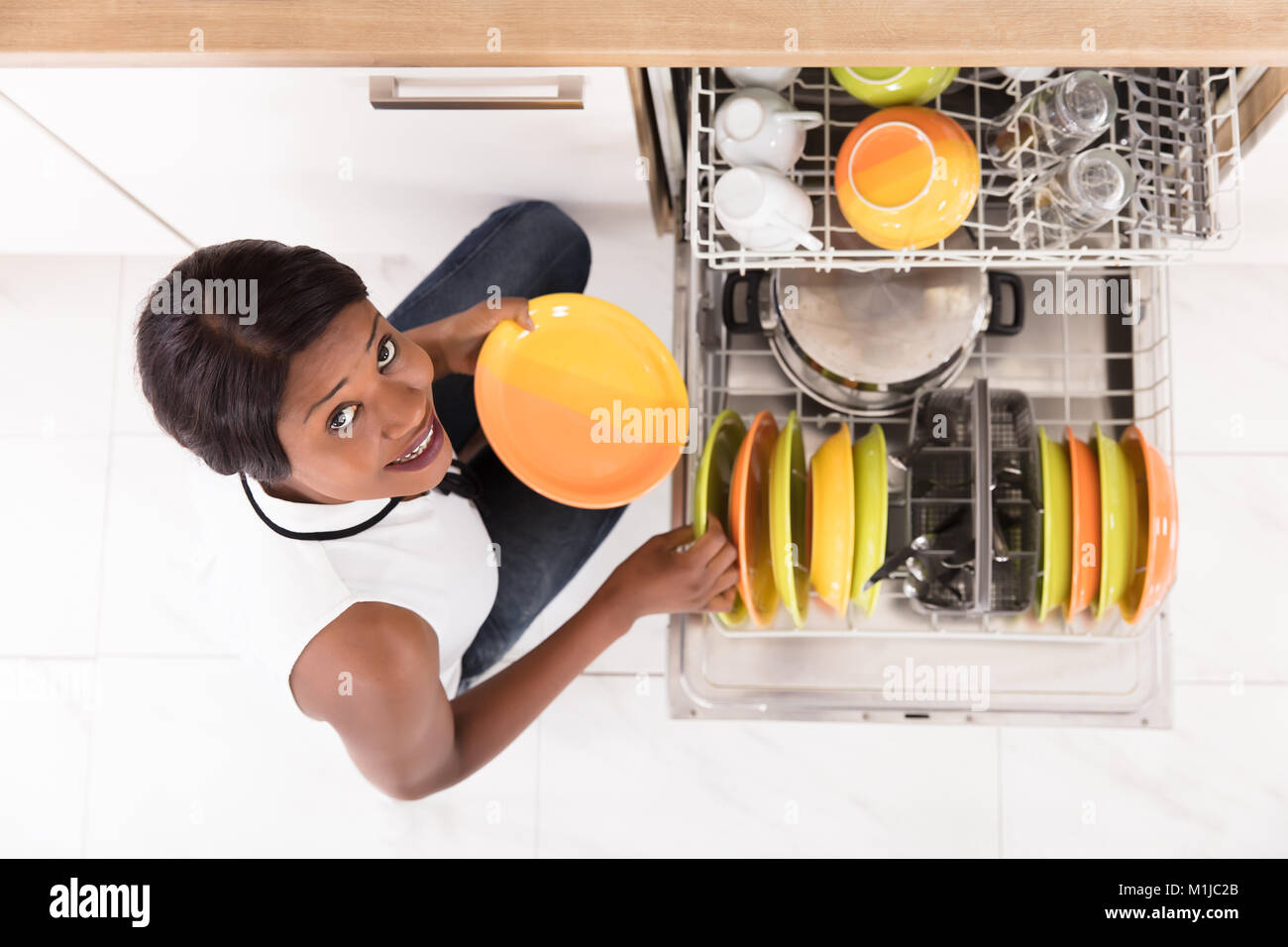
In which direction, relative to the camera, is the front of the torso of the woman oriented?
to the viewer's right

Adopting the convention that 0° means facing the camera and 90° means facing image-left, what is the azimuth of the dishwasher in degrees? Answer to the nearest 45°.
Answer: approximately 0°

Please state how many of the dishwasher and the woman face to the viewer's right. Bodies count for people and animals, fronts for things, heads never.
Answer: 1
